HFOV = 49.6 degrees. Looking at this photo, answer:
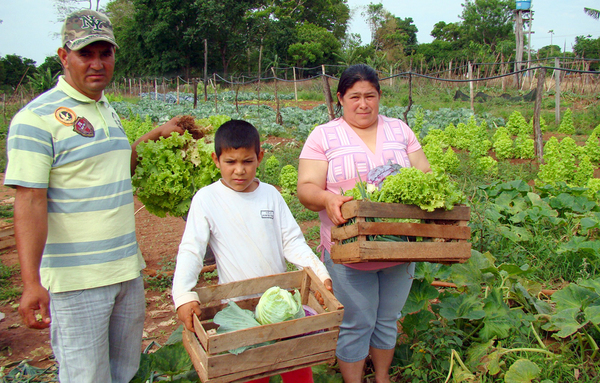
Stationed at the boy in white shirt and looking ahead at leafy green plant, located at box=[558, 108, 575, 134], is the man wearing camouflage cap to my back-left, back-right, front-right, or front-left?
back-left

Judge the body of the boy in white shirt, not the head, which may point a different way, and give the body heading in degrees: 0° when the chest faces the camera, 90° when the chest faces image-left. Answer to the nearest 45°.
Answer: approximately 0°

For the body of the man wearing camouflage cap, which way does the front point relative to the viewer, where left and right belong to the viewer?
facing the viewer and to the right of the viewer

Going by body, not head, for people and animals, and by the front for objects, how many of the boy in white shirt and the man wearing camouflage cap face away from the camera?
0

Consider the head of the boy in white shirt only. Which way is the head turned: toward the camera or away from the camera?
toward the camera

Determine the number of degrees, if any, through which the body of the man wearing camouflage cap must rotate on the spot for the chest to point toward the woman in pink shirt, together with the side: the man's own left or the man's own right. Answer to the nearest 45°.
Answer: approximately 45° to the man's own left

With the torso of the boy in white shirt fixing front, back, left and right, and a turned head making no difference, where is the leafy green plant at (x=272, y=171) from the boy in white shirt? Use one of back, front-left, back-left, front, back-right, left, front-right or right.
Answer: back

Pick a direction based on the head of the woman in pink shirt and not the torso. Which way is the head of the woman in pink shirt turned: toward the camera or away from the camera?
toward the camera

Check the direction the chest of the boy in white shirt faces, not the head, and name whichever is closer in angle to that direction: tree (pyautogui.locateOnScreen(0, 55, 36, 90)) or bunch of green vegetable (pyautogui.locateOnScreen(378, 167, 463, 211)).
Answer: the bunch of green vegetable

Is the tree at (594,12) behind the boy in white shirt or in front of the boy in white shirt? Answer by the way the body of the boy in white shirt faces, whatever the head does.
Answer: behind

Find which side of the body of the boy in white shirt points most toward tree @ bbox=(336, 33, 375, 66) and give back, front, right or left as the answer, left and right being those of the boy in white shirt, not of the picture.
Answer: back

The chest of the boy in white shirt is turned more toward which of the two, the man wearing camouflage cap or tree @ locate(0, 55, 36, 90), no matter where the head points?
the man wearing camouflage cap

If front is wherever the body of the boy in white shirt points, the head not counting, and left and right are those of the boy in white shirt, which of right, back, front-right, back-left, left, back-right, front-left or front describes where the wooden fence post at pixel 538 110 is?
back-left
